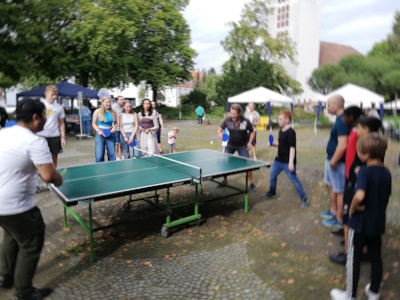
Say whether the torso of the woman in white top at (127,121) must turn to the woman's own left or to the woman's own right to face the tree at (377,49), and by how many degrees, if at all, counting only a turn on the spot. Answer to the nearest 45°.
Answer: approximately 135° to the woman's own left

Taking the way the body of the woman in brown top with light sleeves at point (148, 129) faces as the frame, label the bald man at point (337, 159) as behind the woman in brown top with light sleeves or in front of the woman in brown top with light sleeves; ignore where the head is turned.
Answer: in front

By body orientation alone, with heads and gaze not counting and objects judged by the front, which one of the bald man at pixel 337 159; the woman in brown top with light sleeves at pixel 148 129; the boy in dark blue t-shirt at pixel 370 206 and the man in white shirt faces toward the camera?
the woman in brown top with light sleeves

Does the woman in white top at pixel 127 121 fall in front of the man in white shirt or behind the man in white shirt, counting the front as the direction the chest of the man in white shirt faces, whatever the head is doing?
in front

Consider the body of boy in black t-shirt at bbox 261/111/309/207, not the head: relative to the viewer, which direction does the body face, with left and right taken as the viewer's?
facing the viewer and to the left of the viewer

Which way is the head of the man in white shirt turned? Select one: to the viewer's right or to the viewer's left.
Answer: to the viewer's right

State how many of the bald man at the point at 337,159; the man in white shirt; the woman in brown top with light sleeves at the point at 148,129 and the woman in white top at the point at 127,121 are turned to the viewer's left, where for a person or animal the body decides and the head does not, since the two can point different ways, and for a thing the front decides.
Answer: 1

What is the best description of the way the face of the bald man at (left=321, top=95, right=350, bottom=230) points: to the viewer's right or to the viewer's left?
to the viewer's left

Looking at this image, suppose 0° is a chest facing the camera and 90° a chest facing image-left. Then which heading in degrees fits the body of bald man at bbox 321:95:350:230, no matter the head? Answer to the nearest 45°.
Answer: approximately 90°

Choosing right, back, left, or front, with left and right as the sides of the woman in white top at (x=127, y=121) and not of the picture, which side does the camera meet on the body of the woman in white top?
front

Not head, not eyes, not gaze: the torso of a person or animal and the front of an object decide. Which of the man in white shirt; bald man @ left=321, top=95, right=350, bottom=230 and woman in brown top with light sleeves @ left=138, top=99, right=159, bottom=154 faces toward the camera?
the woman in brown top with light sleeves

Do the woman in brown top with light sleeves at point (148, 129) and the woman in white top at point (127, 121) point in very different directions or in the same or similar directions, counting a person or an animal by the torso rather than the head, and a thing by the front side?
same or similar directions

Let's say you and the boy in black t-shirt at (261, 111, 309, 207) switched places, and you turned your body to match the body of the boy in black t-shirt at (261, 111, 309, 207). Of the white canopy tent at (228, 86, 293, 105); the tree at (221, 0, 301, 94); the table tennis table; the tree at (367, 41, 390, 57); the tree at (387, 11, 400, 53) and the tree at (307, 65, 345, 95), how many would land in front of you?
1

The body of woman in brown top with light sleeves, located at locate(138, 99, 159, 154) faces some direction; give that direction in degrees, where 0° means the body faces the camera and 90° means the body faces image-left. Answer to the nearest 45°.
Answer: approximately 0°

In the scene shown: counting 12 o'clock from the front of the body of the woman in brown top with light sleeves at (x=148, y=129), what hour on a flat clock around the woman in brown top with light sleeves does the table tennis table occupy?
The table tennis table is roughly at 12 o'clock from the woman in brown top with light sleeves.
